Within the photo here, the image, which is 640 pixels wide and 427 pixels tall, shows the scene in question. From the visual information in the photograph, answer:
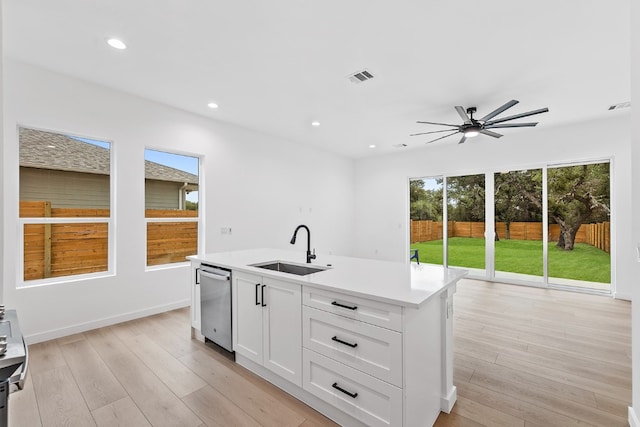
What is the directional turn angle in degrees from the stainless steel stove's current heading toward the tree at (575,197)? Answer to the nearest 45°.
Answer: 0° — it already faces it

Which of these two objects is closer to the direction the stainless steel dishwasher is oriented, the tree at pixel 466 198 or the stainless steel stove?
the stainless steel stove

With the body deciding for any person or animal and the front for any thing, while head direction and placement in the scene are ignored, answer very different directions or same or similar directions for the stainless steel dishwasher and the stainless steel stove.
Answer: very different directions

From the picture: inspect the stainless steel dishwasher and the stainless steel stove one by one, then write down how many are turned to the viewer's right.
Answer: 1

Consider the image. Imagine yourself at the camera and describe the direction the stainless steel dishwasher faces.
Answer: facing the viewer and to the left of the viewer

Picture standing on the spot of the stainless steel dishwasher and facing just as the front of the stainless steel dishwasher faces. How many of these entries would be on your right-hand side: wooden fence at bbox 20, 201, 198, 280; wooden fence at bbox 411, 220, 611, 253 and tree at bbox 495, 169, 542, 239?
1

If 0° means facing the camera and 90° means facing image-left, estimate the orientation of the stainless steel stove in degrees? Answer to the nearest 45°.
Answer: approximately 270°

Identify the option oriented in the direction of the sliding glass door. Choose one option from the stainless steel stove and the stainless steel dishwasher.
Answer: the stainless steel stove

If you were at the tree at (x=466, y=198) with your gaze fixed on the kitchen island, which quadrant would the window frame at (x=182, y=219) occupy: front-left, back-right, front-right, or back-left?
front-right

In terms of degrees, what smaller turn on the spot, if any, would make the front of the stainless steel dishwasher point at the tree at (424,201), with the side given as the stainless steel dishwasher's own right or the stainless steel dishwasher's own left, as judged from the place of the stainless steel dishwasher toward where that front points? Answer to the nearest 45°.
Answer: approximately 180°

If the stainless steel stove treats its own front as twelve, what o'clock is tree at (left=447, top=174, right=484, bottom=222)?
The tree is roughly at 12 o'clock from the stainless steel stove.

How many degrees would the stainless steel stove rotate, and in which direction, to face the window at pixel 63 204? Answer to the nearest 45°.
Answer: approximately 90° to its left

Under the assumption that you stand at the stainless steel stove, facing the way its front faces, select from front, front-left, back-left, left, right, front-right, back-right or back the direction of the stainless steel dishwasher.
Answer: front-left

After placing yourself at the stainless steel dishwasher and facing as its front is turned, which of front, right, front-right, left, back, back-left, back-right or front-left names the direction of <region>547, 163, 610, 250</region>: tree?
back-left

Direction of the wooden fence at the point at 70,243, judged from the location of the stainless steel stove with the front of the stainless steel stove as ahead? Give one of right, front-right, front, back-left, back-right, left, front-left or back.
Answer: left

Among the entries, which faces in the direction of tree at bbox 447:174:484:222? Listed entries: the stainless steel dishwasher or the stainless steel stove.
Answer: the stainless steel stove

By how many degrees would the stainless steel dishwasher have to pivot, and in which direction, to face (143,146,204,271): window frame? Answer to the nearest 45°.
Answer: approximately 135° to its right
